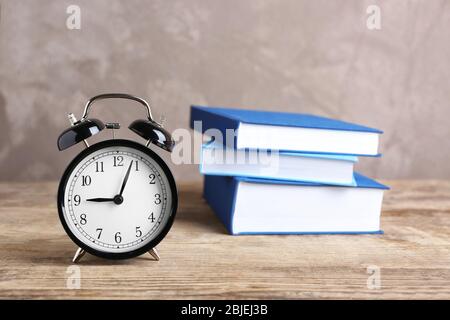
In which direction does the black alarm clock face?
toward the camera
